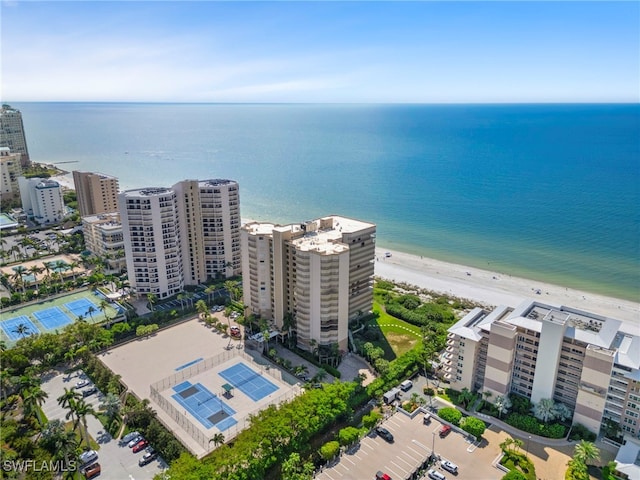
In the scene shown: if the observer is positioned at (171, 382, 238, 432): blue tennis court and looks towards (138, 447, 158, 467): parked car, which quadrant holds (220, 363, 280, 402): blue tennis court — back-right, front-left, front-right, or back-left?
back-left

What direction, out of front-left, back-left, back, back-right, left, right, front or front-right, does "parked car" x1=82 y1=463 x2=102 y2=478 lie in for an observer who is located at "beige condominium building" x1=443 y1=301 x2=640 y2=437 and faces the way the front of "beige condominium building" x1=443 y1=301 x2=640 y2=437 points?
front

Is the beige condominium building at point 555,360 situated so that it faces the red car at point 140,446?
yes

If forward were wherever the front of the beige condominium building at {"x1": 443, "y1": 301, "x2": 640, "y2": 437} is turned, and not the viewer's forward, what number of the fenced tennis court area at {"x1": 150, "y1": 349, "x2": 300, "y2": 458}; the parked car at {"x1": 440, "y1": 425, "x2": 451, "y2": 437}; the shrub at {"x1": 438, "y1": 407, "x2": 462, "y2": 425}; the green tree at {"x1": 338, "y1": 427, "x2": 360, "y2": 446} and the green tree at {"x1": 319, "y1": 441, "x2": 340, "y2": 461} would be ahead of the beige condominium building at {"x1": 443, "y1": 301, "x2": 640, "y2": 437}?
5

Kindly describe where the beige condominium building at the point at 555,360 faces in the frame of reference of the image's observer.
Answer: facing the viewer and to the left of the viewer

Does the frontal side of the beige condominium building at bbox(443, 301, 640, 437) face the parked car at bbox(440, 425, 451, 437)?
yes

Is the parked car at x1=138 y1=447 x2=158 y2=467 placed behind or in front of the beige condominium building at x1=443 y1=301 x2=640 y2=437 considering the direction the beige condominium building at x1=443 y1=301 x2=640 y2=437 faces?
in front

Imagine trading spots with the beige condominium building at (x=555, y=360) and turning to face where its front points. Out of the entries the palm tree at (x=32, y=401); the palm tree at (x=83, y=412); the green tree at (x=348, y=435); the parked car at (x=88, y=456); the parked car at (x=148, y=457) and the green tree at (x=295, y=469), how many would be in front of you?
6

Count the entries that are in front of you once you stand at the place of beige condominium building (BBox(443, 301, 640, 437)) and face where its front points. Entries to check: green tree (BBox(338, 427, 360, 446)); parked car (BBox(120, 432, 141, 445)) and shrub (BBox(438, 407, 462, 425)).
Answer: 3

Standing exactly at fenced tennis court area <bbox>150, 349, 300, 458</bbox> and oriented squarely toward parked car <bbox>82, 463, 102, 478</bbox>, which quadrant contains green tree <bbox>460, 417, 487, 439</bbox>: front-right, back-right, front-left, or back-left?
back-left

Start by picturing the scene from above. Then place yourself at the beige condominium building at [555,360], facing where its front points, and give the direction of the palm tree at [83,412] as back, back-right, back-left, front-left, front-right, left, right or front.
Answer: front

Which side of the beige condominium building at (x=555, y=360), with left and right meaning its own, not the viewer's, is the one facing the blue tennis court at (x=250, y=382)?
right

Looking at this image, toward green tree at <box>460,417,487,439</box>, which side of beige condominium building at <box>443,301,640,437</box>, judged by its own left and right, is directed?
front

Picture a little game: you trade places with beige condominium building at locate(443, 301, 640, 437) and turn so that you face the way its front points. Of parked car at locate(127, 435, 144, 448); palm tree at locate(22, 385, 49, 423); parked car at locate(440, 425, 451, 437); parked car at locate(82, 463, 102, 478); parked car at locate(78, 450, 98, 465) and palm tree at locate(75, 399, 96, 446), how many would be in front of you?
6

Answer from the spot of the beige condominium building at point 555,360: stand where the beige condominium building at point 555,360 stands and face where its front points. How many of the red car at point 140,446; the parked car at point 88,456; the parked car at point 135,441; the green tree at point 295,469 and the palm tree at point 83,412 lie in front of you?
5

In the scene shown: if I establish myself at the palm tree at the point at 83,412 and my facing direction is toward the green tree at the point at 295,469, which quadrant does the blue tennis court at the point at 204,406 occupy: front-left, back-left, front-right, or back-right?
front-left

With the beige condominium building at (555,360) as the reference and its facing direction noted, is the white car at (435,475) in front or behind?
in front
